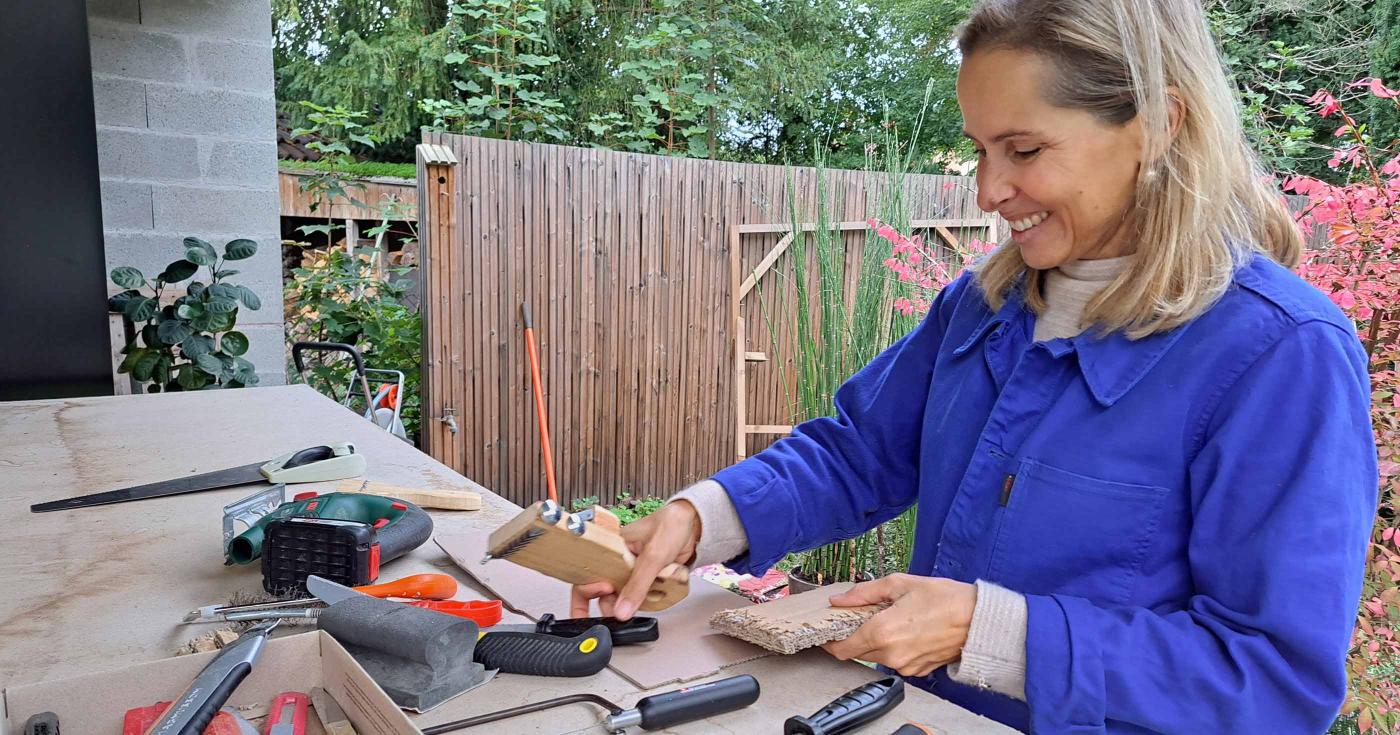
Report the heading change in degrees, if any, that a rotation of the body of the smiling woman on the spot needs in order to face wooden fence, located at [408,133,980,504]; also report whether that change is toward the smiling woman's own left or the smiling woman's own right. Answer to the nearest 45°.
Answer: approximately 90° to the smiling woman's own right

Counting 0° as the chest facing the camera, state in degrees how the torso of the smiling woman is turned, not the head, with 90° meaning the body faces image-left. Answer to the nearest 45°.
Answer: approximately 45°

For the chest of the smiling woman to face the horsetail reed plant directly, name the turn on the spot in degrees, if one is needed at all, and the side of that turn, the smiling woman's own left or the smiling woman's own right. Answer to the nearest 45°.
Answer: approximately 135° to the smiling woman's own right

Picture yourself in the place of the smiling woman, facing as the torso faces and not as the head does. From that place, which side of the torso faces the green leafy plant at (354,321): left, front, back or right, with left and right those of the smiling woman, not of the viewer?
right

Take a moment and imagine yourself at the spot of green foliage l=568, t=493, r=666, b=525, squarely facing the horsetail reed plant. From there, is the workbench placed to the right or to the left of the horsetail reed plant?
right

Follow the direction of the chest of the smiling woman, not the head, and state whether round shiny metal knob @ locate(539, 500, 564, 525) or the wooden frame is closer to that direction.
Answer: the round shiny metal knob
